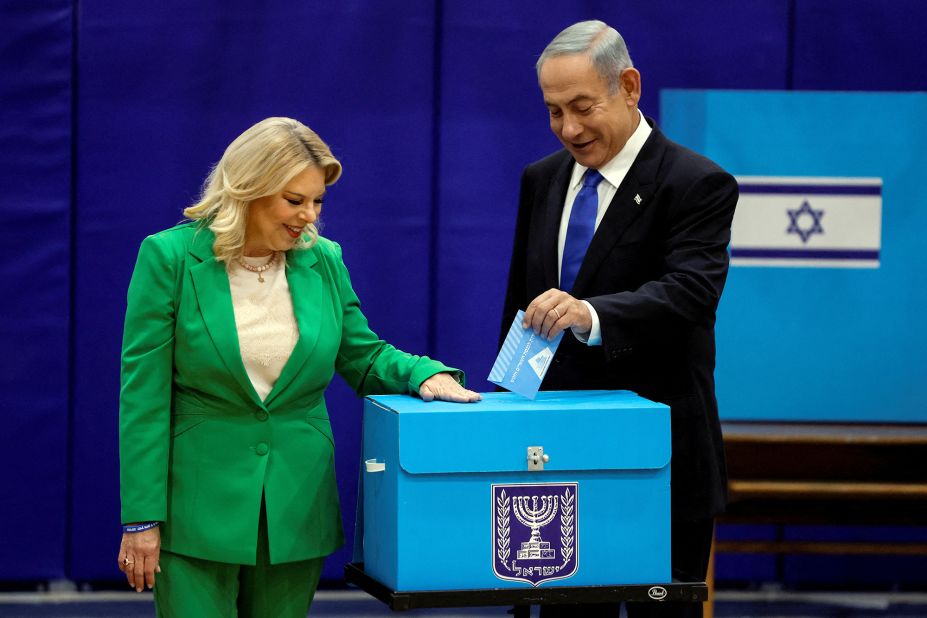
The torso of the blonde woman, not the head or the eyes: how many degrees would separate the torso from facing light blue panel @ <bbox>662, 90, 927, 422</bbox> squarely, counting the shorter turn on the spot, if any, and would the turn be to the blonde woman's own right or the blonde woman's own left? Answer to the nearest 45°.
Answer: approximately 90° to the blonde woman's own left

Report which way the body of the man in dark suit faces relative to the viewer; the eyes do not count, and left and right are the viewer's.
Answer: facing the viewer and to the left of the viewer

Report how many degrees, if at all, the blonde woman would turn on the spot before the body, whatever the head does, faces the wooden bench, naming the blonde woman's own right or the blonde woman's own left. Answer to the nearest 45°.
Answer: approximately 90° to the blonde woman's own left

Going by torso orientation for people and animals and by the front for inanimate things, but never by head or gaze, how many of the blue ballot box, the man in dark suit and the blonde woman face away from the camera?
0

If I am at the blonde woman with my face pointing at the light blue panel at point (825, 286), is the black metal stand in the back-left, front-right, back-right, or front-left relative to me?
front-right

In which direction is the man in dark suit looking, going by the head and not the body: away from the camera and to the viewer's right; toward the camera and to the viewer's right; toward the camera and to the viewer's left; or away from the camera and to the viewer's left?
toward the camera and to the viewer's left

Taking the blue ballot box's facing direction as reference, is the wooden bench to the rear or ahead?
to the rear

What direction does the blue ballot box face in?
toward the camera

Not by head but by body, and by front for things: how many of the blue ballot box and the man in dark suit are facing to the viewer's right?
0

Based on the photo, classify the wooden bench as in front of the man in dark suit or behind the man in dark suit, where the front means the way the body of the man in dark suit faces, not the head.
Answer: behind

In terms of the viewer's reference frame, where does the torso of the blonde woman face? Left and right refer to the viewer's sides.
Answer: facing the viewer and to the right of the viewer

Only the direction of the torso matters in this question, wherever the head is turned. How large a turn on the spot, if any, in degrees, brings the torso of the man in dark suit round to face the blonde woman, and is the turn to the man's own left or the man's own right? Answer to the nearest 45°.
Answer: approximately 45° to the man's own right

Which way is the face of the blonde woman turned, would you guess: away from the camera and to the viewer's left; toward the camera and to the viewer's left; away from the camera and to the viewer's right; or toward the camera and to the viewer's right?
toward the camera and to the viewer's right
